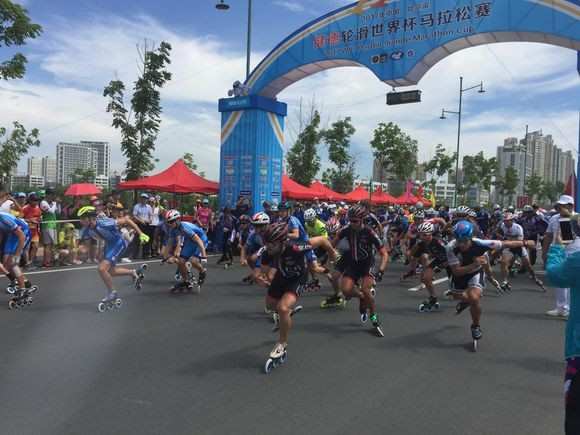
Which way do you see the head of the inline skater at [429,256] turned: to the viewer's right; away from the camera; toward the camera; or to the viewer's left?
toward the camera

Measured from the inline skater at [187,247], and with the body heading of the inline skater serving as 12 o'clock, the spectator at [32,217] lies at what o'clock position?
The spectator is roughly at 3 o'clock from the inline skater.

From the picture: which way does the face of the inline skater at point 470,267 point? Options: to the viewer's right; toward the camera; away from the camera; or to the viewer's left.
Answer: toward the camera

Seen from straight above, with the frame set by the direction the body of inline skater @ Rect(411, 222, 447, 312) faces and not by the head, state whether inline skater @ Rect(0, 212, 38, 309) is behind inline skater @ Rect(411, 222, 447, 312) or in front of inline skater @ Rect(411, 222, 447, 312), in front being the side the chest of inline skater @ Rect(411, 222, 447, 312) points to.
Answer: in front

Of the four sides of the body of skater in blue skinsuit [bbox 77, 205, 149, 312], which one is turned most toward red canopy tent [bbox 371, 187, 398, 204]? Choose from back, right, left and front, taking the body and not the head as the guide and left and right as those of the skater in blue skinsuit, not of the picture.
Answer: back

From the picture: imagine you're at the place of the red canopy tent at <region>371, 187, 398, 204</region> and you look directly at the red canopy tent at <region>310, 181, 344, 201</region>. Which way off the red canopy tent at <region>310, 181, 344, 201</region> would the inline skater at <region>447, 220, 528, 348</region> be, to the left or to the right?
left

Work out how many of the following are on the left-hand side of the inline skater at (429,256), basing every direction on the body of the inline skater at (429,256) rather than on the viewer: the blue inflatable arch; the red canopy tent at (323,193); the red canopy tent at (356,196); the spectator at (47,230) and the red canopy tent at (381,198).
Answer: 0

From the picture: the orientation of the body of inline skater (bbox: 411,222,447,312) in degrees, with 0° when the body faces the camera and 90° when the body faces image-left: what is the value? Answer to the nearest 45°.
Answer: approximately 45°

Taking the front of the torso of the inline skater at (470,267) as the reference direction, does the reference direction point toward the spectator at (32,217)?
no

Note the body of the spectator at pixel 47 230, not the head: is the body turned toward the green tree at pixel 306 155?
no

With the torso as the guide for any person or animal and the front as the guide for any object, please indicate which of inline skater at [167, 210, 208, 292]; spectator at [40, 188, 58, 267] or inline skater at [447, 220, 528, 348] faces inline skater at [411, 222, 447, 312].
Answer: the spectator

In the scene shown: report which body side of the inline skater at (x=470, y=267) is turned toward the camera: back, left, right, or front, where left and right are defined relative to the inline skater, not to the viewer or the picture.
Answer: front

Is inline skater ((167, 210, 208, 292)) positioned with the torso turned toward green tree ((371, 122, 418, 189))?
no

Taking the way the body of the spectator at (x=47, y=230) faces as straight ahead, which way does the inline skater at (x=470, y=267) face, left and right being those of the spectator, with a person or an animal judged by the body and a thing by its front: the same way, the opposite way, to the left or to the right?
to the right
